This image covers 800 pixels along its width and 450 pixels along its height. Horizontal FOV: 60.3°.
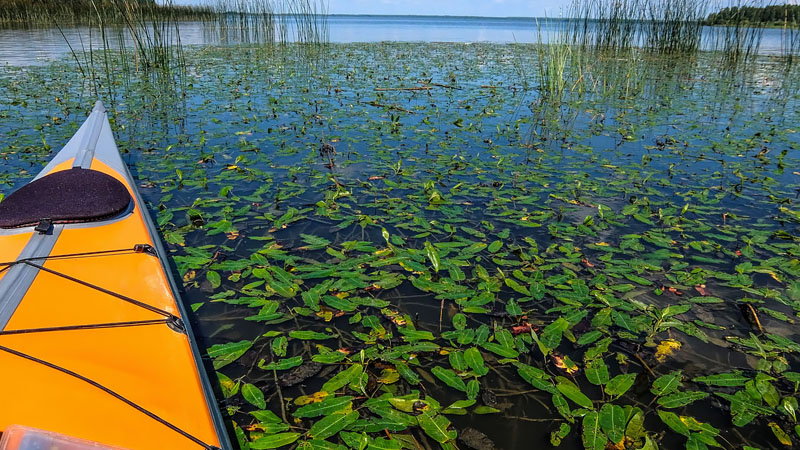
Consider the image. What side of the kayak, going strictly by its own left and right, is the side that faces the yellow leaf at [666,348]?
right

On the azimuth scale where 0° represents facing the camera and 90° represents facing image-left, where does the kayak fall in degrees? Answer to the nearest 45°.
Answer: approximately 180°
